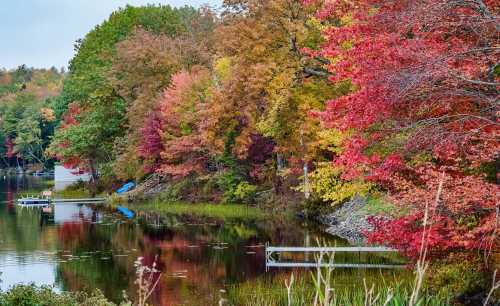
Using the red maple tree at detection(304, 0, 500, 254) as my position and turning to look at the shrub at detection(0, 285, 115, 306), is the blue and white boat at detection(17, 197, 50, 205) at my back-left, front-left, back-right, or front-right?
back-right

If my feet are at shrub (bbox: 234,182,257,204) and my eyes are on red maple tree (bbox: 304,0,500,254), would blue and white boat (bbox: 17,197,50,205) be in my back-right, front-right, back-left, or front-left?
back-right
